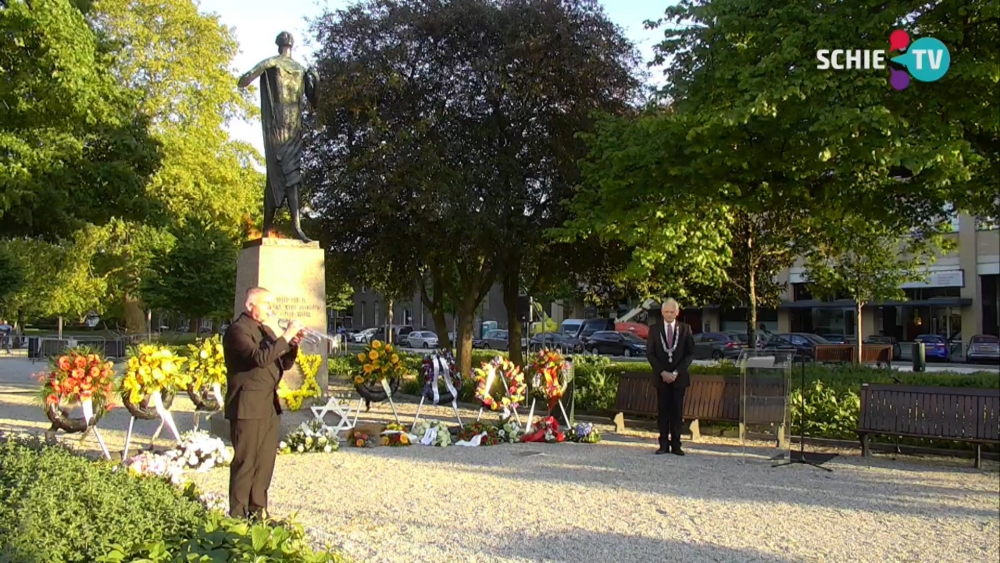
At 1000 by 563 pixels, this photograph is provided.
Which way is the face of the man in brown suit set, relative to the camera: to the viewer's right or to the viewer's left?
to the viewer's right

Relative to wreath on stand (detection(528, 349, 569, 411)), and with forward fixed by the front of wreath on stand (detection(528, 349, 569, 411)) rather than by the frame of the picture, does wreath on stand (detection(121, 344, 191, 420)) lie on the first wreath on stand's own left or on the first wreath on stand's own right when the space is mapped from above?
on the first wreath on stand's own right

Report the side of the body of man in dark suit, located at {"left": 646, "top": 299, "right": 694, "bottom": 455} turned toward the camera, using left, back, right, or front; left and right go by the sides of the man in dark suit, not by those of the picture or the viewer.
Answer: front

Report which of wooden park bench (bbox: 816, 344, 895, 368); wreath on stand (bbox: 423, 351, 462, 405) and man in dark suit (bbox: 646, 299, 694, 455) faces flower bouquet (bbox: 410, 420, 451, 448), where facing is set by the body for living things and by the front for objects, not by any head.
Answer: the wreath on stand

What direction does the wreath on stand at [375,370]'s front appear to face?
toward the camera

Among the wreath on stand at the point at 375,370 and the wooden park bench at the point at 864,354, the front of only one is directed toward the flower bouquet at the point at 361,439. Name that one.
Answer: the wreath on stand

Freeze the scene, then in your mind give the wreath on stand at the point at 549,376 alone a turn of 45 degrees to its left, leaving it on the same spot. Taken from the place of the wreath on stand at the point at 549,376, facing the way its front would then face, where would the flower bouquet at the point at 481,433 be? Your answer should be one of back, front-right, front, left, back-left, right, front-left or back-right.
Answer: right

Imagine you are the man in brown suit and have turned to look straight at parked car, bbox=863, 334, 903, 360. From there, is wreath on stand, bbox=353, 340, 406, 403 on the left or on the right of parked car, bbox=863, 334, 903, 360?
left

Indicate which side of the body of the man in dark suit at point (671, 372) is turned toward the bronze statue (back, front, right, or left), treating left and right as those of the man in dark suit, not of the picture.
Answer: right

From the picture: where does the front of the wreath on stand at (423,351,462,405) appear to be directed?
toward the camera
